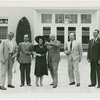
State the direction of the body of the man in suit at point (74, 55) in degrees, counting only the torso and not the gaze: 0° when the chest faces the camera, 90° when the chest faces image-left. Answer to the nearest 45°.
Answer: approximately 45°

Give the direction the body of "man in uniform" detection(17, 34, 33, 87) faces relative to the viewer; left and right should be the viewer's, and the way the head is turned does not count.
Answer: facing the viewer

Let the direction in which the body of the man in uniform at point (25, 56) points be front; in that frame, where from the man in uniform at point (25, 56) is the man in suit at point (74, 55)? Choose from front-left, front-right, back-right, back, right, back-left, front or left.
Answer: left

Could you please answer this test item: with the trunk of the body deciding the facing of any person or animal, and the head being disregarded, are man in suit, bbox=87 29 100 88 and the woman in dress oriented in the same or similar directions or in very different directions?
same or similar directions

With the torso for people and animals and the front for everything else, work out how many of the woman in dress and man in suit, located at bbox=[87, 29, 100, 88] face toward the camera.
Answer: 2

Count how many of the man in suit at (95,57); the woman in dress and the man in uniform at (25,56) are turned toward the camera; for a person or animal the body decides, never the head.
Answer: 3

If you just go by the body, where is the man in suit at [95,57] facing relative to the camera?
toward the camera

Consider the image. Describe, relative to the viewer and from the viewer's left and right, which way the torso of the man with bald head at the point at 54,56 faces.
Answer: facing the viewer and to the left of the viewer

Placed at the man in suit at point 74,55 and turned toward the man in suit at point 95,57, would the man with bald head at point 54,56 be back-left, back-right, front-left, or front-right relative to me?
back-right
